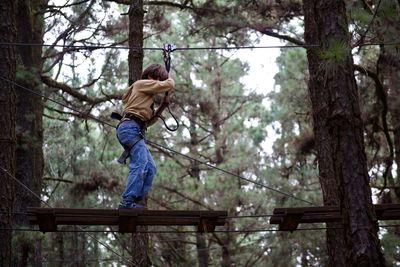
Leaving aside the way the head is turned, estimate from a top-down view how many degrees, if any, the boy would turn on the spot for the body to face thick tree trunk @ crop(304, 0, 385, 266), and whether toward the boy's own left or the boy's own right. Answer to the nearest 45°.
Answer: approximately 45° to the boy's own right

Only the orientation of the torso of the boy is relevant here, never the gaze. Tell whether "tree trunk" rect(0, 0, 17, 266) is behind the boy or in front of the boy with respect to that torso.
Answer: behind

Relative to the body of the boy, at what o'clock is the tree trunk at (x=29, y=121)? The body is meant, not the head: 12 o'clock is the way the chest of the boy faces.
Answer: The tree trunk is roughly at 8 o'clock from the boy.

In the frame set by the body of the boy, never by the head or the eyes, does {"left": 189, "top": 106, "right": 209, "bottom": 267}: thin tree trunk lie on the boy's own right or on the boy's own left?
on the boy's own left

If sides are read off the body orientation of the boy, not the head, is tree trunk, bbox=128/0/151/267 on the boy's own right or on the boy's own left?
on the boy's own left
